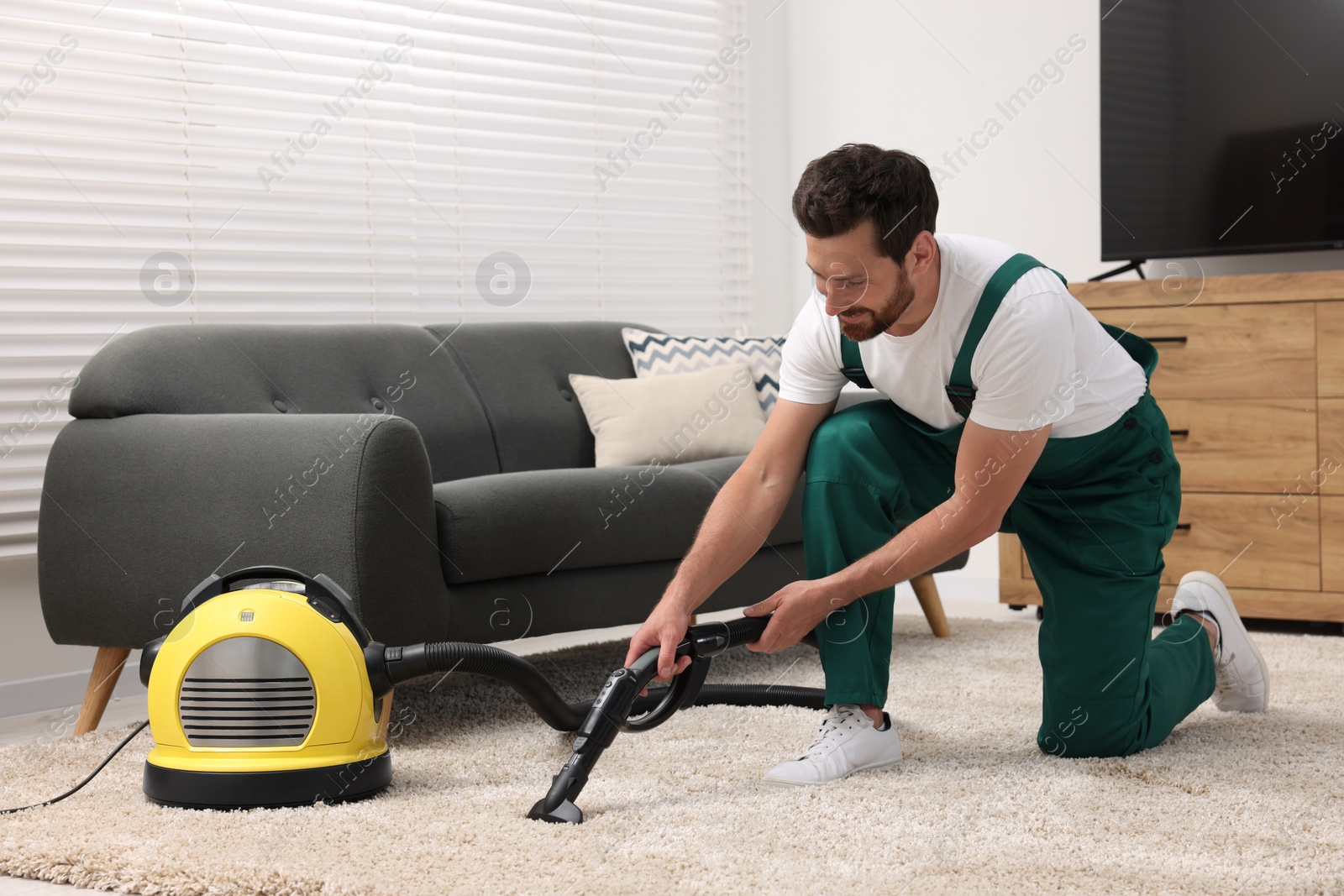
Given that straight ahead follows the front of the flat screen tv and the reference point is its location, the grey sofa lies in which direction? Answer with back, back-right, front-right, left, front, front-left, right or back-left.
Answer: front-right

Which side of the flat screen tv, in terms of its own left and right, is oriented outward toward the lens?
front

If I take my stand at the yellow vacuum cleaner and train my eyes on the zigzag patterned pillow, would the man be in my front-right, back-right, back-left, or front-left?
front-right

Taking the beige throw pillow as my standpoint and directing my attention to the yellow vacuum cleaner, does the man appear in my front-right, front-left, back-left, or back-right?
front-left

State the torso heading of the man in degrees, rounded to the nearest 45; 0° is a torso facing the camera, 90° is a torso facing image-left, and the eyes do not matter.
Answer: approximately 45°

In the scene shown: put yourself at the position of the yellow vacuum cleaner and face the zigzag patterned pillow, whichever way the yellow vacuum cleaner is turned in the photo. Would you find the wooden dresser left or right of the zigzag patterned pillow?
right

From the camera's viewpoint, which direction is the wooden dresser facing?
toward the camera

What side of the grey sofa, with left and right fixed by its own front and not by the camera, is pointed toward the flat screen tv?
left

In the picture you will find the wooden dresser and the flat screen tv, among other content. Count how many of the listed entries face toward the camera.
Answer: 2

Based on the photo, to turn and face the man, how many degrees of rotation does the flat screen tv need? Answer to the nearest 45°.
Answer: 0° — it already faces them

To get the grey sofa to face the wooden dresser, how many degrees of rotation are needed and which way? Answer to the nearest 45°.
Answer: approximately 45° to its left

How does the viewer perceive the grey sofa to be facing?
facing the viewer and to the right of the viewer

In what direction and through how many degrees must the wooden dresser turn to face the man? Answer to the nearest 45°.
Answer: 0° — it already faces them

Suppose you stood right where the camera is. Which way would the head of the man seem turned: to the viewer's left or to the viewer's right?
to the viewer's left

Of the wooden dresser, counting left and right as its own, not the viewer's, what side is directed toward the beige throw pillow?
right

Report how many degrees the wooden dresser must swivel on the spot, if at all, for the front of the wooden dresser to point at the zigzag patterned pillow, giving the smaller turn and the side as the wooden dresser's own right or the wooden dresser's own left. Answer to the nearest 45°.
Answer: approximately 90° to the wooden dresser's own right

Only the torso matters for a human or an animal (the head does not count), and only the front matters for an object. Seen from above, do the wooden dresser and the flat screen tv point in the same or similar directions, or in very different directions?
same or similar directions
